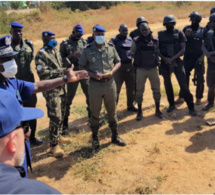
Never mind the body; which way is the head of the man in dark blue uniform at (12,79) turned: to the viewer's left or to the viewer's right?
to the viewer's right

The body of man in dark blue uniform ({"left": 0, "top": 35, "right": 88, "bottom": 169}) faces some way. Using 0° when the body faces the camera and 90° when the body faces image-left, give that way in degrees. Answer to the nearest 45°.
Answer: approximately 315°

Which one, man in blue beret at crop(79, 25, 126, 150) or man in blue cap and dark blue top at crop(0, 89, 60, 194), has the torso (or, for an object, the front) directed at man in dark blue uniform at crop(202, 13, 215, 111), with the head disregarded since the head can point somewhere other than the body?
man in blue cap and dark blue top at crop(0, 89, 60, 194)

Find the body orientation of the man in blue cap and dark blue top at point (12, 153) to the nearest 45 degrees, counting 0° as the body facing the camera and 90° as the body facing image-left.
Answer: approximately 225°

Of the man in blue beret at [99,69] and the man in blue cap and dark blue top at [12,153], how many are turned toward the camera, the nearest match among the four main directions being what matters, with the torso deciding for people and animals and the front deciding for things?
1

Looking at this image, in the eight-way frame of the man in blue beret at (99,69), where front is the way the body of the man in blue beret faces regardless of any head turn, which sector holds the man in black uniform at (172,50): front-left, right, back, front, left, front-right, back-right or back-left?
back-left

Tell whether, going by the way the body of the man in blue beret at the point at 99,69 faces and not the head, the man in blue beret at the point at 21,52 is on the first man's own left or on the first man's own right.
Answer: on the first man's own right

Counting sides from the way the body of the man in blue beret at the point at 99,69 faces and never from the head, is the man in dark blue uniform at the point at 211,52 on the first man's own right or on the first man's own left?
on the first man's own left

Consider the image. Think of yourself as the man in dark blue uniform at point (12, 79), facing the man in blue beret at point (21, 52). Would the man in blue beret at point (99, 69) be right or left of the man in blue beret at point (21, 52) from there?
right
